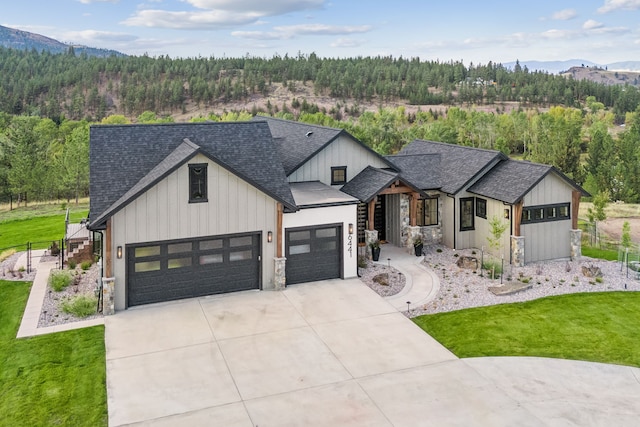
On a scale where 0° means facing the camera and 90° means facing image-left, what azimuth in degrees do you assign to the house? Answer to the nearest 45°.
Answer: approximately 315°

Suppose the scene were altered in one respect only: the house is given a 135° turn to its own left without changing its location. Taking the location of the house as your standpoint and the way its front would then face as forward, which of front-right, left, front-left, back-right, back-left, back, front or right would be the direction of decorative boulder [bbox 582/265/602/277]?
right

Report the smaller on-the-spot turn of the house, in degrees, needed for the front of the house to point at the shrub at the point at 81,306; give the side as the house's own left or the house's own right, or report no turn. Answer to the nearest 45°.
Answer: approximately 90° to the house's own right
